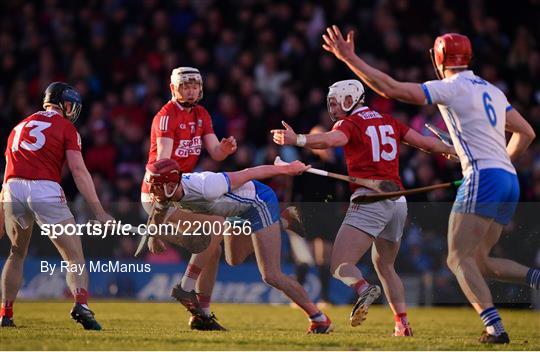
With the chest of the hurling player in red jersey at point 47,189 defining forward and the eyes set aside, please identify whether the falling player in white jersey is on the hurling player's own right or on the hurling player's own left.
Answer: on the hurling player's own right

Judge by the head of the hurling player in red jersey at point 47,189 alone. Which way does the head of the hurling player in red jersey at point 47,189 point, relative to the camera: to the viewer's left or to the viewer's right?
to the viewer's right

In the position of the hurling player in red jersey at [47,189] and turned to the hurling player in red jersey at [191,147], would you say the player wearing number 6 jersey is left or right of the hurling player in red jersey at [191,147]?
right

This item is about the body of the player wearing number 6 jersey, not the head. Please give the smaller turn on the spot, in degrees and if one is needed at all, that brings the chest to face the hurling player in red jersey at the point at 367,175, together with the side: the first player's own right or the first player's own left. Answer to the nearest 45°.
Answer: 0° — they already face them

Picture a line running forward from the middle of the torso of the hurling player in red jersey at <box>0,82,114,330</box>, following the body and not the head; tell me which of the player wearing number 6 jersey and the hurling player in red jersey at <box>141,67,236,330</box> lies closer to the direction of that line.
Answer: the hurling player in red jersey

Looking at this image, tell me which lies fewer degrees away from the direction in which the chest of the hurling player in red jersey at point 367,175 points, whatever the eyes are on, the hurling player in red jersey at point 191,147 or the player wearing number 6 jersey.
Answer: the hurling player in red jersey

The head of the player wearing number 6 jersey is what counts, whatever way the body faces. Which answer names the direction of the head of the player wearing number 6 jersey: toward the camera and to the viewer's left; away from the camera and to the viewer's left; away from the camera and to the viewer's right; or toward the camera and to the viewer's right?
away from the camera and to the viewer's left

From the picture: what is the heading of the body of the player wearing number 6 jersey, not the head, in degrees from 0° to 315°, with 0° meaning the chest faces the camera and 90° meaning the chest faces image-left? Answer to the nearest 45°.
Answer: approximately 135°
